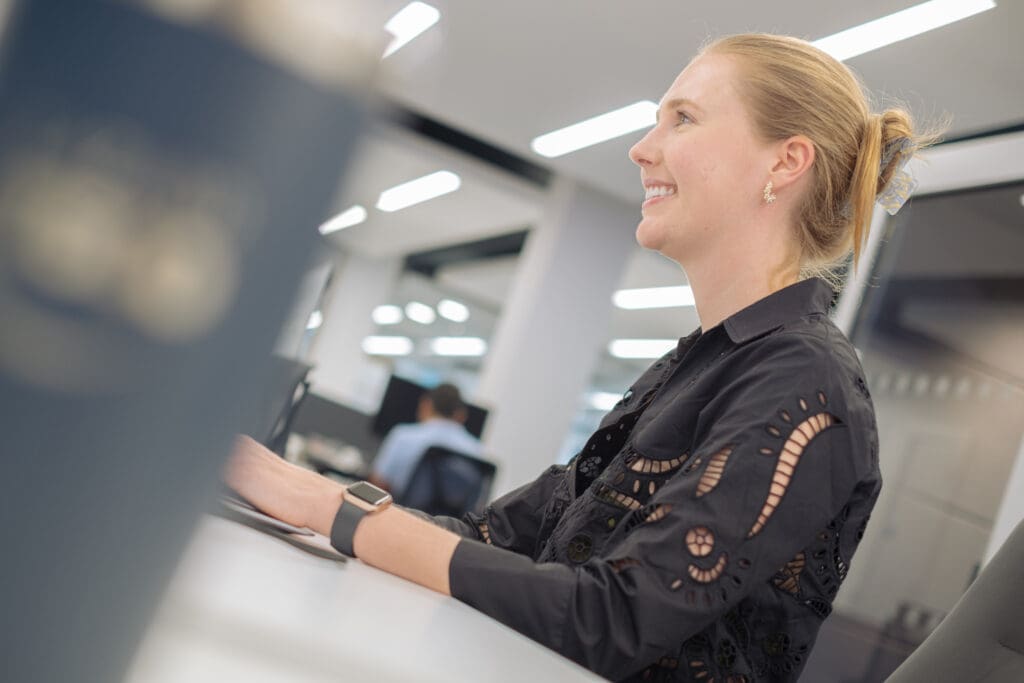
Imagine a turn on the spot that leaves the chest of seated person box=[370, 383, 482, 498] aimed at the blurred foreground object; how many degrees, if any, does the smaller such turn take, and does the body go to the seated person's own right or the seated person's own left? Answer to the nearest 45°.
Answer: approximately 180°

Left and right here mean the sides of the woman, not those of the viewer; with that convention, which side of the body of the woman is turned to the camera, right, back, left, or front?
left

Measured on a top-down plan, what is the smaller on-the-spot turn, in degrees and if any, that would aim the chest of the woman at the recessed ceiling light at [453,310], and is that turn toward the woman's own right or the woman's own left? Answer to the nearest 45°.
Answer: approximately 90° to the woman's own right

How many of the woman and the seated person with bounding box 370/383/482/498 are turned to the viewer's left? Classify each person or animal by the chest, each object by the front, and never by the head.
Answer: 1

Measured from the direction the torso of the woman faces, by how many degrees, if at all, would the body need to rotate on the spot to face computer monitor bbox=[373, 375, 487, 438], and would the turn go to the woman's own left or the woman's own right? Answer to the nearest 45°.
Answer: approximately 90° to the woman's own right

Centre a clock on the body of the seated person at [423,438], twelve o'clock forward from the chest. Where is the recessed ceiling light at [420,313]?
The recessed ceiling light is roughly at 12 o'clock from the seated person.

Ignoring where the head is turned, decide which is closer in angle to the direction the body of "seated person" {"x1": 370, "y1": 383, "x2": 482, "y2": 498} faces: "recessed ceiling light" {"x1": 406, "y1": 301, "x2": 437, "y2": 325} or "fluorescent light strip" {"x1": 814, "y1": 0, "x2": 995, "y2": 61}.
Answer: the recessed ceiling light

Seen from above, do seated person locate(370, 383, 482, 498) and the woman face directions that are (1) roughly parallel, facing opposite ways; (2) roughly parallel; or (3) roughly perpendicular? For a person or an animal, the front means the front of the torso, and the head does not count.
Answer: roughly perpendicular

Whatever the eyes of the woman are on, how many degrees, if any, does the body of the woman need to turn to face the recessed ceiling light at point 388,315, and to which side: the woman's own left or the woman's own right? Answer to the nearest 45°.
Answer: approximately 90° to the woman's own right

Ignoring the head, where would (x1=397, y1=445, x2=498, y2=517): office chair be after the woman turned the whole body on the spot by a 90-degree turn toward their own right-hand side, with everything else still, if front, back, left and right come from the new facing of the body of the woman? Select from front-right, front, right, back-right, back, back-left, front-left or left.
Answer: front

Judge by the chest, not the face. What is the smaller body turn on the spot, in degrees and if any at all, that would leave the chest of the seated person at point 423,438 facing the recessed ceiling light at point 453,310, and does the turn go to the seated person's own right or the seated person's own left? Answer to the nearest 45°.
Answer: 0° — they already face it

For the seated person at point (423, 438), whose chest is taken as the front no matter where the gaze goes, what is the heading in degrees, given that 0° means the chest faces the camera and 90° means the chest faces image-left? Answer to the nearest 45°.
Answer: approximately 180°

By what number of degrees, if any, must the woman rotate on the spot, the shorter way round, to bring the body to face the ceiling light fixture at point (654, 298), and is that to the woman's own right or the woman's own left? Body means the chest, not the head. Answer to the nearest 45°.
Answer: approximately 90° to the woman's own right

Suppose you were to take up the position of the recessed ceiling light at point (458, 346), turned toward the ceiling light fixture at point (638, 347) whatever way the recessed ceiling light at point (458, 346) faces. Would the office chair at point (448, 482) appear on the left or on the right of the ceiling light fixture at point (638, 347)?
right

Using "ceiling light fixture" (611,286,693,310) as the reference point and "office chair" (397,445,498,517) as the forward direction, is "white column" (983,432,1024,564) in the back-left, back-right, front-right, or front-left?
front-left

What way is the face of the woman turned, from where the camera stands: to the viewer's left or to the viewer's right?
to the viewer's left

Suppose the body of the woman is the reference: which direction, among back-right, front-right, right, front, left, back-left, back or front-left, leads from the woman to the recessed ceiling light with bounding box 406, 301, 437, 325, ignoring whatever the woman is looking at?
right
